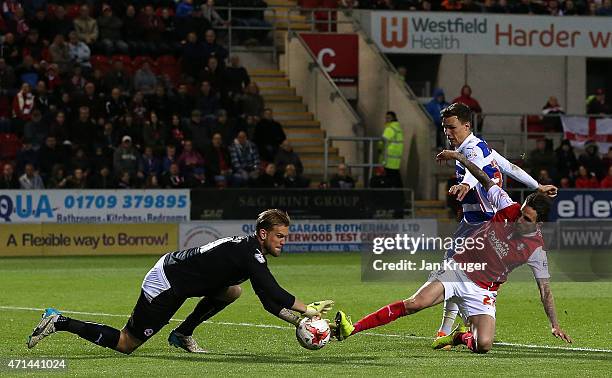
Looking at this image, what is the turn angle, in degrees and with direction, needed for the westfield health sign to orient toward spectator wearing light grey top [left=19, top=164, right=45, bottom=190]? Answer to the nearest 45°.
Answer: approximately 45° to its right

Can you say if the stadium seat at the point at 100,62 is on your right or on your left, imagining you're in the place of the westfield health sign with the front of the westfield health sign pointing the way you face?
on your right

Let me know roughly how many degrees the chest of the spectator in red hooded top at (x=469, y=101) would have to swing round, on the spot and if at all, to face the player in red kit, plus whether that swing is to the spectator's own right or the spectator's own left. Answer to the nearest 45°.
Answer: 0° — they already face them

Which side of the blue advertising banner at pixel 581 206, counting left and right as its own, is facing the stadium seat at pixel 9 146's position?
right
